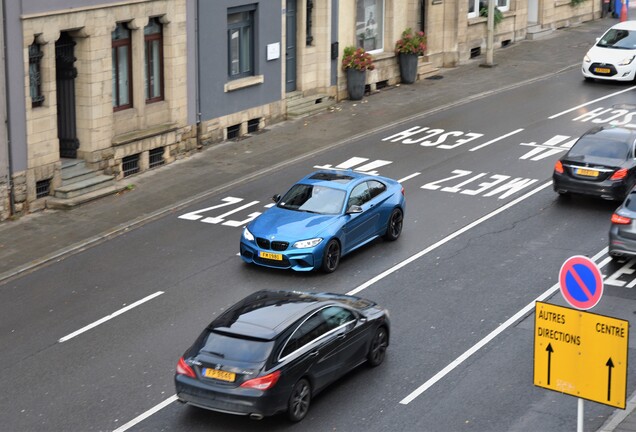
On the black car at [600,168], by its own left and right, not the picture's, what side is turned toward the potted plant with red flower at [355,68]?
left

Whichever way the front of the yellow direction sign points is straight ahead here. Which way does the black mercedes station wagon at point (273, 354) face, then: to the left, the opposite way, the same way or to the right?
the opposite way

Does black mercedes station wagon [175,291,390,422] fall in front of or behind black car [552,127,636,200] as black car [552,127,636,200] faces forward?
behind

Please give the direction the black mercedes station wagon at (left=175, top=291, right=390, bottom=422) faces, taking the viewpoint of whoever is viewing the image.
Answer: facing away from the viewer and to the right of the viewer

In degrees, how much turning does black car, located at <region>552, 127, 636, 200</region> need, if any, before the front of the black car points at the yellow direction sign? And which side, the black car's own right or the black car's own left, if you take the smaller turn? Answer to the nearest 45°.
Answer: approximately 135° to the black car's own right

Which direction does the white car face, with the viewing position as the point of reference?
facing the viewer and to the left of the viewer

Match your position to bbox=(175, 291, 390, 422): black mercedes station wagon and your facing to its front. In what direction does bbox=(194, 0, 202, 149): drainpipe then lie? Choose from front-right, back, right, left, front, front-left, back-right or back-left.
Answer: front-left

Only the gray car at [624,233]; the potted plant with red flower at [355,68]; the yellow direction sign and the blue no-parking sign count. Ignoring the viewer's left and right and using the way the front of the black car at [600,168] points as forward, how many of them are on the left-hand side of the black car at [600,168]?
1

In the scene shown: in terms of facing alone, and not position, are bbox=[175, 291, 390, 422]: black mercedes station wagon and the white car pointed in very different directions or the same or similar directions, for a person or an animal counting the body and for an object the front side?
very different directions

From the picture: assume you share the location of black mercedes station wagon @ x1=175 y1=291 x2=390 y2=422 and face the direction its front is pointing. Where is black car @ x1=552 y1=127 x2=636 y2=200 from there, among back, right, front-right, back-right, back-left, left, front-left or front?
front

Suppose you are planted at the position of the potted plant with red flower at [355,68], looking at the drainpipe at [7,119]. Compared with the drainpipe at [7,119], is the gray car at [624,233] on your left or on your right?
left

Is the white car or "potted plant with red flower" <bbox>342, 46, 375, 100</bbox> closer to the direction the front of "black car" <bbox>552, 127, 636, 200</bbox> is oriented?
the white car

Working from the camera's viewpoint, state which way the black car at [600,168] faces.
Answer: facing away from the viewer and to the right of the viewer

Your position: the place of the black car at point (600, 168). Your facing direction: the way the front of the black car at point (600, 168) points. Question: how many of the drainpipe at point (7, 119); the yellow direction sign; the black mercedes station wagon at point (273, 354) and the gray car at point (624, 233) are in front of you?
0

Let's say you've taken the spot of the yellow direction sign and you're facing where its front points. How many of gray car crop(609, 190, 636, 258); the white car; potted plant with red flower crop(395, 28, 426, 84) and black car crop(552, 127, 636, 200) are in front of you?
0

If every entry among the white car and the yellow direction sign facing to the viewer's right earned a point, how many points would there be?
0

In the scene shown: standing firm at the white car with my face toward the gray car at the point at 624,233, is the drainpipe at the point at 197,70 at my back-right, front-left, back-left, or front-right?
front-right

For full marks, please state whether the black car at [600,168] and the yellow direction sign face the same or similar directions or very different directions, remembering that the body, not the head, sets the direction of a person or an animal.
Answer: very different directions

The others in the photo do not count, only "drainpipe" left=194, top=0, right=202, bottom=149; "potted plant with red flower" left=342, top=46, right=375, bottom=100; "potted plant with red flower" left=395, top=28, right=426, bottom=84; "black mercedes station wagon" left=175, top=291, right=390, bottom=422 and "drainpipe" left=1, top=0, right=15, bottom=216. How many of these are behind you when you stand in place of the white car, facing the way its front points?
0

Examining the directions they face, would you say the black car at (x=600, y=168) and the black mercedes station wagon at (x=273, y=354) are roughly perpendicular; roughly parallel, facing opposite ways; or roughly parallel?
roughly parallel

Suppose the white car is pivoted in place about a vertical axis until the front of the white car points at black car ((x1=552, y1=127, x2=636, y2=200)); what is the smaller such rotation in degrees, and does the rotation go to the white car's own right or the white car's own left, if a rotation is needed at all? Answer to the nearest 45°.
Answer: approximately 45° to the white car's own left

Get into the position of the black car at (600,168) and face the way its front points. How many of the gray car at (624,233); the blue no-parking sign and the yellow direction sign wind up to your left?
0

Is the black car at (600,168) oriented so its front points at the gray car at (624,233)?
no
